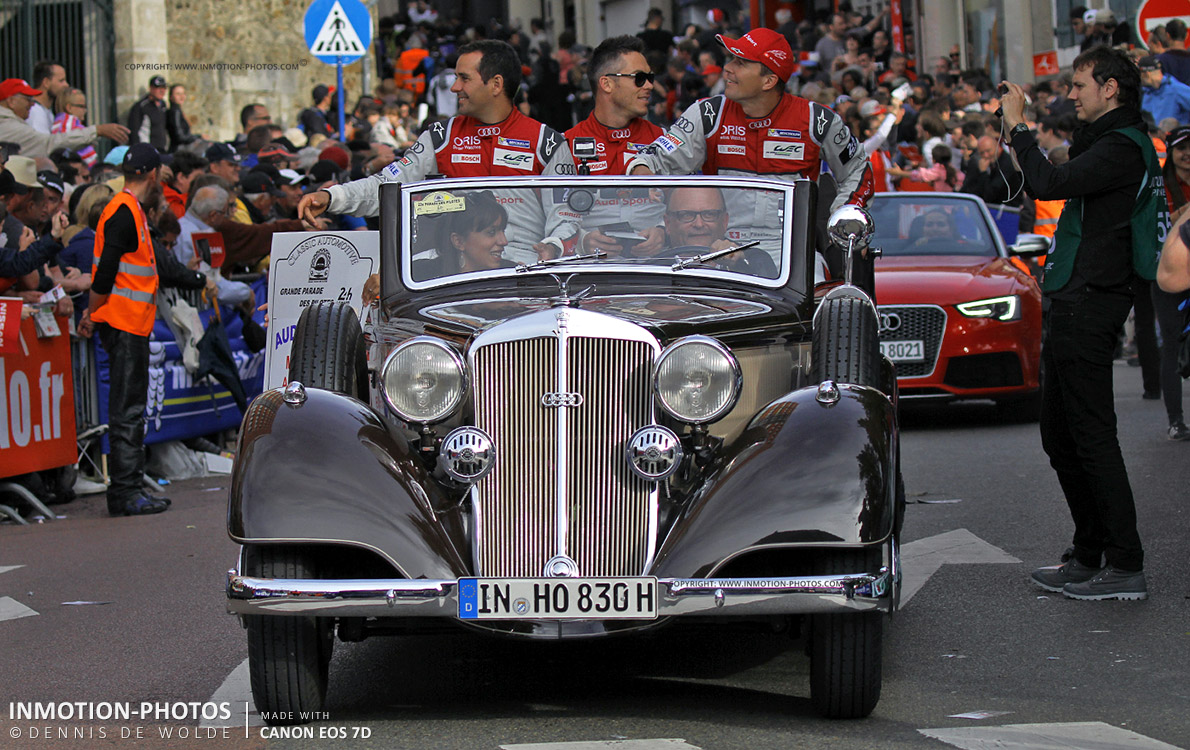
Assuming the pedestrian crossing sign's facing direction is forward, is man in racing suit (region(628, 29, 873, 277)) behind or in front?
in front

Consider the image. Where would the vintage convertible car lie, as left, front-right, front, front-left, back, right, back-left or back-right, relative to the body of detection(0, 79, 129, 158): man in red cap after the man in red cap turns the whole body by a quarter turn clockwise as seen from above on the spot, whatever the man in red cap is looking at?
front

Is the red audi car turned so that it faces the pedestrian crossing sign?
no

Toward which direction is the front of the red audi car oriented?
toward the camera

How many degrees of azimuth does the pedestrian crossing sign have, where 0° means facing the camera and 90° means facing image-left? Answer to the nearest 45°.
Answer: approximately 0°

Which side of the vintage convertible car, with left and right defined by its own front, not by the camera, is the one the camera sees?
front

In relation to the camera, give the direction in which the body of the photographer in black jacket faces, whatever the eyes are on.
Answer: to the viewer's left

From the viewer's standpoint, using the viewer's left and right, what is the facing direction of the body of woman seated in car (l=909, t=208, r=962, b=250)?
facing the viewer

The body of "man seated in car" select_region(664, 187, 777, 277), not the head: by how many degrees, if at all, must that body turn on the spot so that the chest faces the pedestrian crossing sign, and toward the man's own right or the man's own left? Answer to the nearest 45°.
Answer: approximately 180°

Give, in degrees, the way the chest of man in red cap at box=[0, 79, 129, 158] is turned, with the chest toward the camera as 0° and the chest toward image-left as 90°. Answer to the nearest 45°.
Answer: approximately 270°

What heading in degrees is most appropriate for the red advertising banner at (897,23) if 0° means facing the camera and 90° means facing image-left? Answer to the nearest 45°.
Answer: approximately 0°

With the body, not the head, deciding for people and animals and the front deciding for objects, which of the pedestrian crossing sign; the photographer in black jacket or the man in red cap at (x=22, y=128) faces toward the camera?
the pedestrian crossing sign

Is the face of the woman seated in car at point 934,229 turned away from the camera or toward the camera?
toward the camera

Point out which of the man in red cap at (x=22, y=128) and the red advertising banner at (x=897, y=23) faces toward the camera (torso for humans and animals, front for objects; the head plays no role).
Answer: the red advertising banner

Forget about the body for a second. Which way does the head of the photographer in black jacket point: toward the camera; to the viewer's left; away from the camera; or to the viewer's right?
to the viewer's left

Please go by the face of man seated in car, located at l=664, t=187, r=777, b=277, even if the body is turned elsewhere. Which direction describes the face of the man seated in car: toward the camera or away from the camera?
toward the camera
